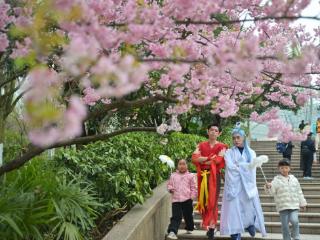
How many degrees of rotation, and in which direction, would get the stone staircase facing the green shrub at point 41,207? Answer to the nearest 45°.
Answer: approximately 45° to its right

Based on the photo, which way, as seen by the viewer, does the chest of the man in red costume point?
toward the camera

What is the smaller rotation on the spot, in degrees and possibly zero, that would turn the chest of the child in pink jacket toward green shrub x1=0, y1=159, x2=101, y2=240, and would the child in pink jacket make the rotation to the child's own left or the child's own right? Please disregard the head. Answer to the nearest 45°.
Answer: approximately 45° to the child's own right

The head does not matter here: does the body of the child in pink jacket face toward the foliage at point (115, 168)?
no

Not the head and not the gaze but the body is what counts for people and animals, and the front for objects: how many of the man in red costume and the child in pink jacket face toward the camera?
2

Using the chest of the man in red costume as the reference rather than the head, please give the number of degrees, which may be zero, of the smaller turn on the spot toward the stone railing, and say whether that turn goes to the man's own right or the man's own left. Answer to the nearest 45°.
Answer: approximately 45° to the man's own right

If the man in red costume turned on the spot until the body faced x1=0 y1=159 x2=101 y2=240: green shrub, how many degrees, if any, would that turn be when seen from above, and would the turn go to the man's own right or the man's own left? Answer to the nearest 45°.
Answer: approximately 45° to the man's own right

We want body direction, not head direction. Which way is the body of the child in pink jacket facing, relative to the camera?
toward the camera

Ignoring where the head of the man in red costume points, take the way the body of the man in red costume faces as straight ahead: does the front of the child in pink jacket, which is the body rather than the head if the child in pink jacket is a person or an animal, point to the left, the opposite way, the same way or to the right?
the same way

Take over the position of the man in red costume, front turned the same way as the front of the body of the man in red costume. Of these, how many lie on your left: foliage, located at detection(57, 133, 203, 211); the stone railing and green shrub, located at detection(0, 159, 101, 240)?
0

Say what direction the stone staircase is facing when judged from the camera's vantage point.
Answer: facing the viewer
